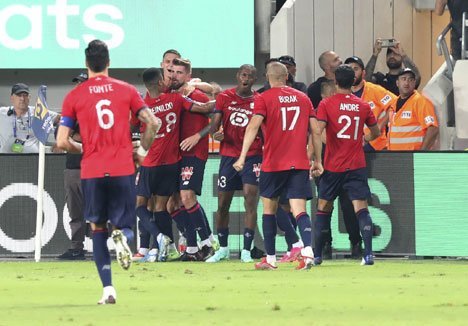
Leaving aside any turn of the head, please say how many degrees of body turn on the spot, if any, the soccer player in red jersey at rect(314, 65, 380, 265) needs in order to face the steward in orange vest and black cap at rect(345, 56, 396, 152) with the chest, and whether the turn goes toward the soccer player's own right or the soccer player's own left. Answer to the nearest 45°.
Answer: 0° — they already face them

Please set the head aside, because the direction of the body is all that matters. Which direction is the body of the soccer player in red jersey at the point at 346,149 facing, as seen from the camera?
away from the camera

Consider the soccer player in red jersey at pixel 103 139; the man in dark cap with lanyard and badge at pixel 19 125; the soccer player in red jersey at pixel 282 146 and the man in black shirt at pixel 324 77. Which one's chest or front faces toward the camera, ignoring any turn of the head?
the man in dark cap with lanyard and badge

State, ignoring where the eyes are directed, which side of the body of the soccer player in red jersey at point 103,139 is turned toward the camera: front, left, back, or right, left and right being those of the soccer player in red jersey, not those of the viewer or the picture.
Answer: back

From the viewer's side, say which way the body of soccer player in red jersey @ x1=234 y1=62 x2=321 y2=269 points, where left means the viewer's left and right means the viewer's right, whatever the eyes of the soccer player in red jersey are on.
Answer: facing away from the viewer

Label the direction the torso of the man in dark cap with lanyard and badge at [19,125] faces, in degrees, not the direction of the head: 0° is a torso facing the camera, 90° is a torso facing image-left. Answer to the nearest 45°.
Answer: approximately 0°

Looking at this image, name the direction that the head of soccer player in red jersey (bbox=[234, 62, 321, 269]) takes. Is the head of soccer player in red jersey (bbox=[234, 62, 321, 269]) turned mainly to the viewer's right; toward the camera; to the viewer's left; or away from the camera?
away from the camera

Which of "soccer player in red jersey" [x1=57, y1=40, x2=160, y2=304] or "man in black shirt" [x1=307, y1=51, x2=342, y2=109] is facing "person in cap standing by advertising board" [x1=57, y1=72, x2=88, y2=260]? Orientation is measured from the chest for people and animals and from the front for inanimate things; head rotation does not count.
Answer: the soccer player in red jersey
